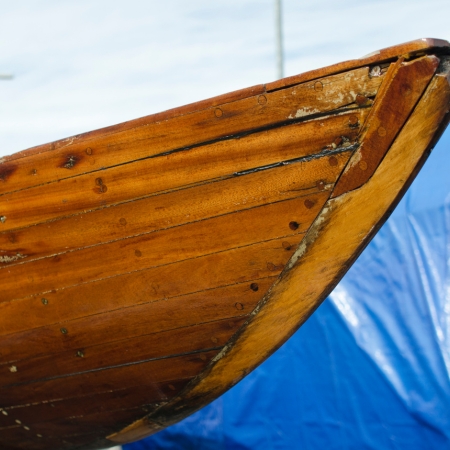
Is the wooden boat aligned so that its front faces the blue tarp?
no

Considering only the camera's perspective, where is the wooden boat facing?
facing to the right of the viewer
